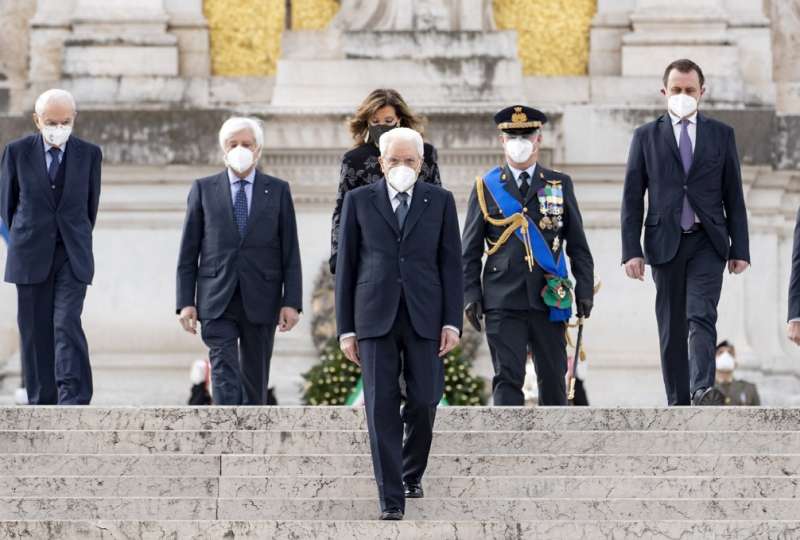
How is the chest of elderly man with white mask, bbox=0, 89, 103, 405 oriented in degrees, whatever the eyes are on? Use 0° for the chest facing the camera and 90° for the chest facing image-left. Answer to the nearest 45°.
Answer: approximately 0°

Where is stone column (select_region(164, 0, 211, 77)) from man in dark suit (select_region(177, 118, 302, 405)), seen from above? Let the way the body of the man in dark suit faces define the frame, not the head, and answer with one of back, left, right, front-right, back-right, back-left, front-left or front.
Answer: back

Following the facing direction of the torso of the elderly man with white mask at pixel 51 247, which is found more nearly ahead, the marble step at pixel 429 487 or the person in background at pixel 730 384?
the marble step
